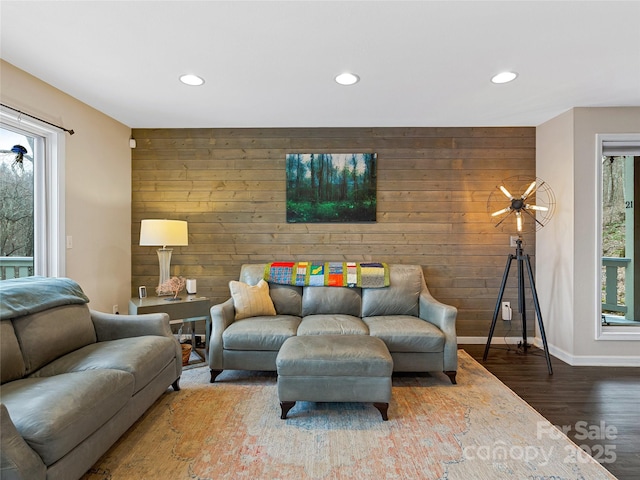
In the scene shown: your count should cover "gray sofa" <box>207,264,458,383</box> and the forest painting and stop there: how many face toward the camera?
2

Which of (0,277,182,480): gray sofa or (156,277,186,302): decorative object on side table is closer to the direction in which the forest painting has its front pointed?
the gray sofa

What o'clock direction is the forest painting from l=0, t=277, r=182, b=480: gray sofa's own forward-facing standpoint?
The forest painting is roughly at 10 o'clock from the gray sofa.

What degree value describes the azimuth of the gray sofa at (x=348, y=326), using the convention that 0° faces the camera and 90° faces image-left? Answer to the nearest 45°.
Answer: approximately 0°

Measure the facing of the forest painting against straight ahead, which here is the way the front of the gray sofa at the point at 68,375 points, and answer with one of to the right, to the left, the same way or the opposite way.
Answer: to the right

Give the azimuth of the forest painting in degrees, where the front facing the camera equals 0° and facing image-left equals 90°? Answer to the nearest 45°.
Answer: approximately 0°

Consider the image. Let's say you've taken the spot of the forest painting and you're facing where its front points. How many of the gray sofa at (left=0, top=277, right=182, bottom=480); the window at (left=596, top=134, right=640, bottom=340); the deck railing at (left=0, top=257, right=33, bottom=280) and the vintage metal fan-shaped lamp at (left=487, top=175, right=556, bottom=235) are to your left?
2

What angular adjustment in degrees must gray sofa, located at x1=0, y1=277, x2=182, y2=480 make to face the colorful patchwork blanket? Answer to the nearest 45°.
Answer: approximately 45° to its left
